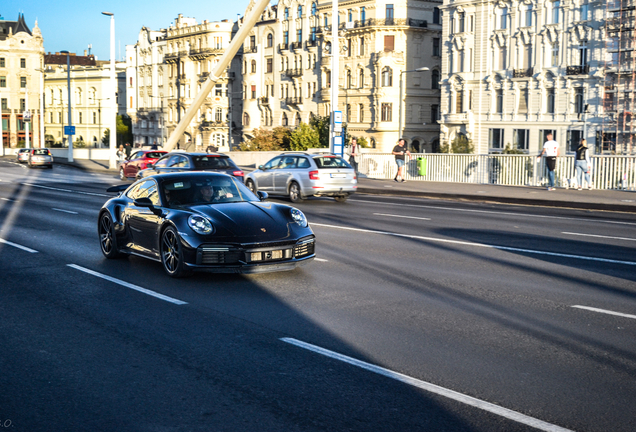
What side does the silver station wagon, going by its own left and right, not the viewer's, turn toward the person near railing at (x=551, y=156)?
right

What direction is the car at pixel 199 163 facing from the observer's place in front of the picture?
facing away from the viewer and to the left of the viewer

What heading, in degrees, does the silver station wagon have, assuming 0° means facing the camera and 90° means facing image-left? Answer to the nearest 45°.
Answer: approximately 135°

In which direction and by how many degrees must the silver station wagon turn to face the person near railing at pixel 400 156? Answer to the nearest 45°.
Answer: approximately 45° to its right

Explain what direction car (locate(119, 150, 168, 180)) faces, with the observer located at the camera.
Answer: facing away from the viewer and to the left of the viewer

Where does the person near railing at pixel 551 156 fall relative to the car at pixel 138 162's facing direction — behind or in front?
behind
